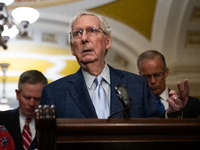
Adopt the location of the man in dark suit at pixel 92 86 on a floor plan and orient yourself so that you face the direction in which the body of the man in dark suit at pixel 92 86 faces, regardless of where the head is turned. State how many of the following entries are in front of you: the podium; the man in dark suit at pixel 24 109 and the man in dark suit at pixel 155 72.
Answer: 1

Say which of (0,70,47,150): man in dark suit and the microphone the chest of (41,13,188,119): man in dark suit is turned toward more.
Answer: the microphone

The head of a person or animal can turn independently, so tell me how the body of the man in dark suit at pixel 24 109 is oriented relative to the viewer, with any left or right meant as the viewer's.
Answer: facing the viewer and to the right of the viewer

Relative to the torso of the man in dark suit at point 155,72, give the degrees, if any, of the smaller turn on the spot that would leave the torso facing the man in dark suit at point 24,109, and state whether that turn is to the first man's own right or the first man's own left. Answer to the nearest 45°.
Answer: approximately 45° to the first man's own right

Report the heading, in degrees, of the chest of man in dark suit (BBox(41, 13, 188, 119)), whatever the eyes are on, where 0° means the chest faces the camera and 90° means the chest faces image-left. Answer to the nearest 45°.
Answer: approximately 0°

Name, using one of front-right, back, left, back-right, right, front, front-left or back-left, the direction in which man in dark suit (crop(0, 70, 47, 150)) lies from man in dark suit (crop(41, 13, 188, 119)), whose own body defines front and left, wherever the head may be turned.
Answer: back-right

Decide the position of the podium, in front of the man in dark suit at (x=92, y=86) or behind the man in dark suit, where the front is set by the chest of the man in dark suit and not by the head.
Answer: in front

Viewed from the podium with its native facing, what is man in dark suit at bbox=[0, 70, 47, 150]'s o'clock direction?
The man in dark suit is roughly at 5 o'clock from the podium.

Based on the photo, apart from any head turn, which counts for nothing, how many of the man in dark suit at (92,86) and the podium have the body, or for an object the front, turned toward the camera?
2

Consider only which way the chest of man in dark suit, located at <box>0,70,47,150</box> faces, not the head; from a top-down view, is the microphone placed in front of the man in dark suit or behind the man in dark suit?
in front
